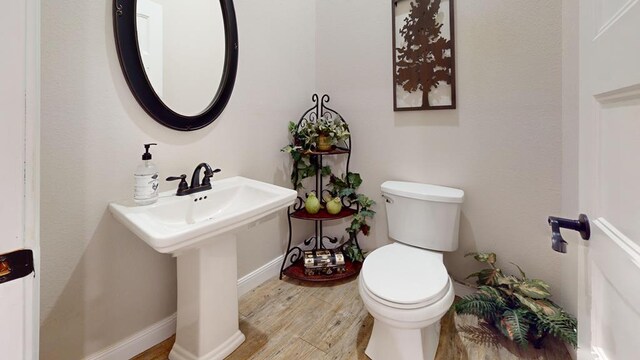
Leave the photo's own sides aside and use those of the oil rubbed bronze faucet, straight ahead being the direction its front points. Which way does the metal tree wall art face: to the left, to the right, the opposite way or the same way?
to the right

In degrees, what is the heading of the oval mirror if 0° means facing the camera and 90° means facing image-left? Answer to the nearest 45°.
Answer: approximately 315°

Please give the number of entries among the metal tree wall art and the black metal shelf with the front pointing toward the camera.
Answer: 2

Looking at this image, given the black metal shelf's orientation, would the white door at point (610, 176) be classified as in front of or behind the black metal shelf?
in front

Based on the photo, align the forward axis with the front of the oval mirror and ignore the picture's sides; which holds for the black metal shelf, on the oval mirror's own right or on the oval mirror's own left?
on the oval mirror's own left

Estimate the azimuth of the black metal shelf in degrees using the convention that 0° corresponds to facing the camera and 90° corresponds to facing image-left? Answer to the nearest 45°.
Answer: approximately 0°

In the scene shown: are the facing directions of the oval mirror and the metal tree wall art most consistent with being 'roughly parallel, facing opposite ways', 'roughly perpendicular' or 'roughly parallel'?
roughly perpendicular

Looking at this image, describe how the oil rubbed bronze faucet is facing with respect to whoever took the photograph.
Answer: facing the viewer and to the right of the viewer
